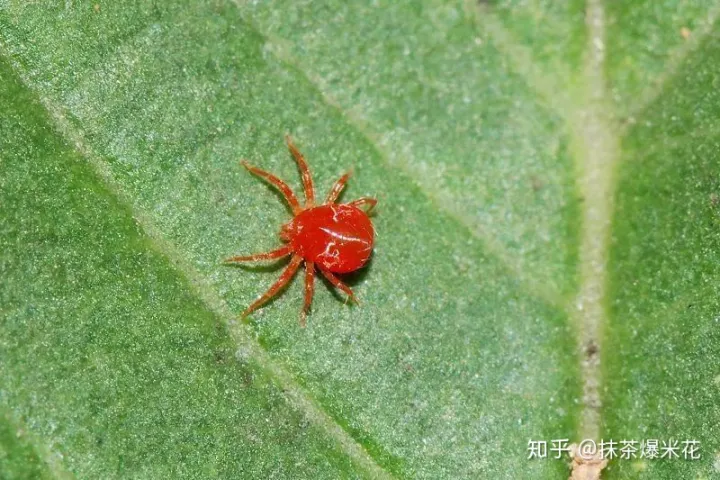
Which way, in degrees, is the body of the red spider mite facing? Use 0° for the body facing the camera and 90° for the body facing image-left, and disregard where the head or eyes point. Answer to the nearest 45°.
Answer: approximately 90°
